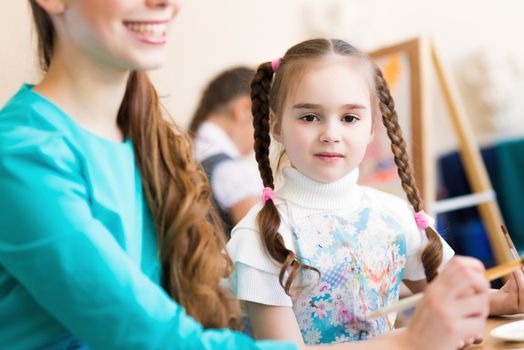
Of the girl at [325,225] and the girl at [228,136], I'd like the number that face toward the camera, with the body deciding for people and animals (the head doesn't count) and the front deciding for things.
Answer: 1

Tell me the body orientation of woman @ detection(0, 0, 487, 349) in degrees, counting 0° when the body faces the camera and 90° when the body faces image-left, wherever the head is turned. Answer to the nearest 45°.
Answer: approximately 315°

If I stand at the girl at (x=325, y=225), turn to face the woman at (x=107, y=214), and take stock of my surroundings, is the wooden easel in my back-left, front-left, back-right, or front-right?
back-right

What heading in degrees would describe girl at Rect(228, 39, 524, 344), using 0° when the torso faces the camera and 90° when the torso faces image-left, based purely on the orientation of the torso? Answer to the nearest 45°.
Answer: approximately 0°

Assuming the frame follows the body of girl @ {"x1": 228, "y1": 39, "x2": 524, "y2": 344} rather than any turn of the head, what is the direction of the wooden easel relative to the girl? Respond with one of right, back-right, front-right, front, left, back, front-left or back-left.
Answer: back

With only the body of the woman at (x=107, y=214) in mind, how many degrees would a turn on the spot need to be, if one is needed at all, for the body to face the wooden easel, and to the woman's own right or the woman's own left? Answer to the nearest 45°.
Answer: approximately 90° to the woman's own left

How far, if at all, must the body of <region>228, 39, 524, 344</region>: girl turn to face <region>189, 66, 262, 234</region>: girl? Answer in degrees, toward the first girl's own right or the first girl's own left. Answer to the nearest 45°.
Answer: approximately 180°

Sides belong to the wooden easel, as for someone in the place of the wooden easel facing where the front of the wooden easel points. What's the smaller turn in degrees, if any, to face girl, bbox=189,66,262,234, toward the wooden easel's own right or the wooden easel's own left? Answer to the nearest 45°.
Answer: approximately 45° to the wooden easel's own right

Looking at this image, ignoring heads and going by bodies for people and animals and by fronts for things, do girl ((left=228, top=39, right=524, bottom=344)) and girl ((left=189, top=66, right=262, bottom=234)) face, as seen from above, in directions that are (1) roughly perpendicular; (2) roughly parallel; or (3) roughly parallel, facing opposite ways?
roughly perpendicular

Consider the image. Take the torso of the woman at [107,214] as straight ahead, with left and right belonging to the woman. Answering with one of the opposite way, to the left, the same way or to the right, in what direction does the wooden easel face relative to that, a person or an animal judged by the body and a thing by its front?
to the right
